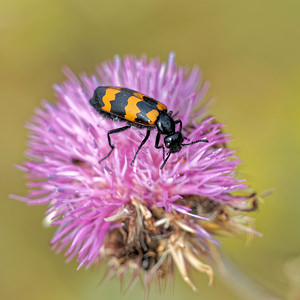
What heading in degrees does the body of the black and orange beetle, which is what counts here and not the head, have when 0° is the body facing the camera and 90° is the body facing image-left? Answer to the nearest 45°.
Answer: approximately 315°
